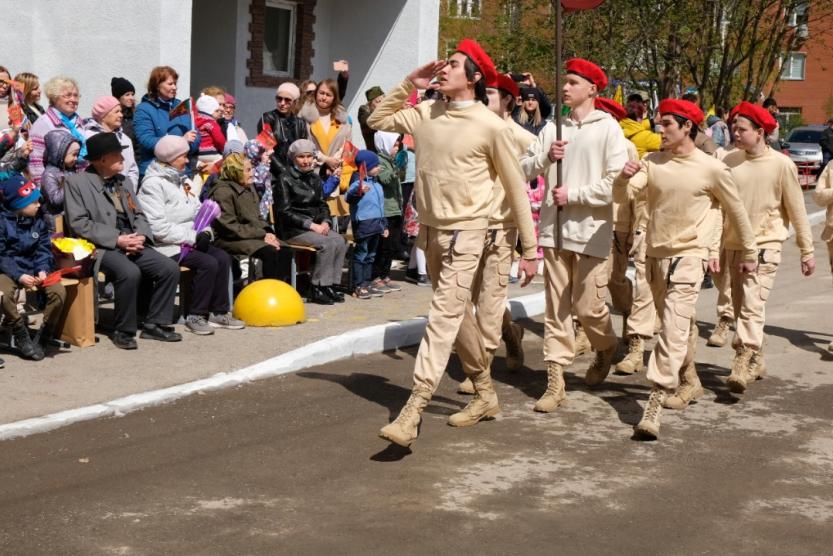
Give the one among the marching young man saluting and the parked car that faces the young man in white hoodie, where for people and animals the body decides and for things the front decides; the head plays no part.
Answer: the parked car

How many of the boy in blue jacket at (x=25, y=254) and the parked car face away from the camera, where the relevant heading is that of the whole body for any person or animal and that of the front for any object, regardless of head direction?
0

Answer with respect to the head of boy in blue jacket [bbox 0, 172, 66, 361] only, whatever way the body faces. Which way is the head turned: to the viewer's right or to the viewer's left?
to the viewer's right

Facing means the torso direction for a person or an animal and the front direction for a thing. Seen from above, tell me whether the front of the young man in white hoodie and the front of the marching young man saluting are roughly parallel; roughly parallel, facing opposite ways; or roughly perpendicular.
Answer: roughly parallel

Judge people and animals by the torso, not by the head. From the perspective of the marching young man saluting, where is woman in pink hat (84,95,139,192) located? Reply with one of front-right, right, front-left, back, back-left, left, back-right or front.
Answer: right

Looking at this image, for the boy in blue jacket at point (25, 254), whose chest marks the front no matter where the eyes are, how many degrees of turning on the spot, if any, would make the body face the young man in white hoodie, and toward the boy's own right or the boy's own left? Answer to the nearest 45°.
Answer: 0° — they already face them

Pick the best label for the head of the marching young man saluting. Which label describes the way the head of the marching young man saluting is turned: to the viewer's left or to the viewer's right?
to the viewer's left

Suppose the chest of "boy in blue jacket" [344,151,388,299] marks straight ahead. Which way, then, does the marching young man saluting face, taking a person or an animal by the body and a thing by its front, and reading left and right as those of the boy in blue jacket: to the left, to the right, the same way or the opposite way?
to the right

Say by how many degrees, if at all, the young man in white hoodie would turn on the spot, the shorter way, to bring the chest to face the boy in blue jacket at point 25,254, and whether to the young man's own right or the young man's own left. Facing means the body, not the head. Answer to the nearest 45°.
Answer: approximately 45° to the young man's own right

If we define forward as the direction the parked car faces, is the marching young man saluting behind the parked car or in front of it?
in front
